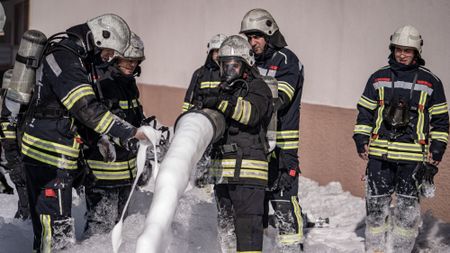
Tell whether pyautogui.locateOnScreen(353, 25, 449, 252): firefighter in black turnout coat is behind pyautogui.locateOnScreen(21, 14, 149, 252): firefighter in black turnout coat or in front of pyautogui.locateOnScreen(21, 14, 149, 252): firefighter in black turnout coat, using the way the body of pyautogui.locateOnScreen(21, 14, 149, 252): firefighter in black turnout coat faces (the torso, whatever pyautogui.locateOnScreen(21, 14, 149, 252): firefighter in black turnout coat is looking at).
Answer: in front

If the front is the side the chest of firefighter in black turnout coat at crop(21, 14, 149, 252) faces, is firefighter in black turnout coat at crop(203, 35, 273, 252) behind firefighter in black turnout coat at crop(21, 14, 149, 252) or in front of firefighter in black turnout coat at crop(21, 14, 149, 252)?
in front

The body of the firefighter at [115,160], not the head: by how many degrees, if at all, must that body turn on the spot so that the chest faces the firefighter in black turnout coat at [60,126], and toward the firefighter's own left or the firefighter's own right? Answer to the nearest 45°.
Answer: approximately 90° to the firefighter's own right

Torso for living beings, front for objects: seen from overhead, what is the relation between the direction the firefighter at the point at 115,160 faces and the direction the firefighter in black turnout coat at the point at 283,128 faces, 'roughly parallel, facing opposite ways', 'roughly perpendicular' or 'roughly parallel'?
roughly perpendicular

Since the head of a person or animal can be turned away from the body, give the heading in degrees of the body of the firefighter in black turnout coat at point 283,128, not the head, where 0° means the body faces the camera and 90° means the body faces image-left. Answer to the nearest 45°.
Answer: approximately 45°

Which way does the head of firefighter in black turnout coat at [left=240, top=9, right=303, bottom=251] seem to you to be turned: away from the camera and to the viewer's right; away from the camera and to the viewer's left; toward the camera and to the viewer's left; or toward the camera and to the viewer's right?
toward the camera and to the viewer's left

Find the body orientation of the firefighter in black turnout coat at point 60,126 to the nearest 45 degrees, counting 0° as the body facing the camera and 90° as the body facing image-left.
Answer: approximately 270°

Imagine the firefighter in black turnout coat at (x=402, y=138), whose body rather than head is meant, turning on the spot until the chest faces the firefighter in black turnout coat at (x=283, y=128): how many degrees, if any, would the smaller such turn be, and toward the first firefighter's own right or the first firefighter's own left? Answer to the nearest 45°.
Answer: approximately 45° to the first firefighter's own right

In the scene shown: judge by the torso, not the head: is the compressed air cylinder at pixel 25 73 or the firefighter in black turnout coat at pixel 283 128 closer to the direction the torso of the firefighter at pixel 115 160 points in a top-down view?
the firefighter in black turnout coat

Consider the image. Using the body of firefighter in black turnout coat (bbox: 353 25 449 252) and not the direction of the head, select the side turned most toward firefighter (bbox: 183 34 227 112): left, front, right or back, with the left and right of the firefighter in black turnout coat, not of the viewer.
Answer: right
